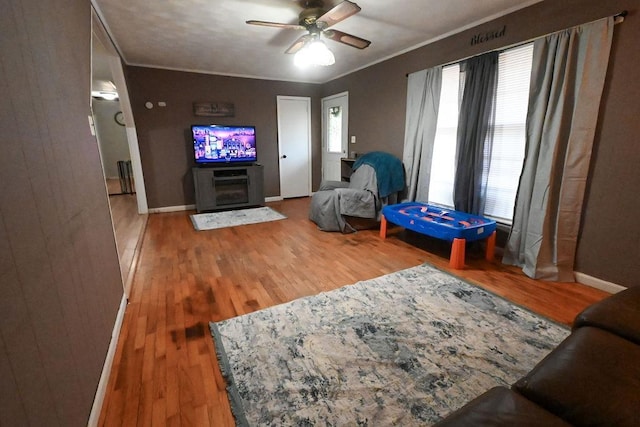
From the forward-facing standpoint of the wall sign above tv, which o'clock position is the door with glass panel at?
The door with glass panel is roughly at 9 o'clock from the wall sign above tv.

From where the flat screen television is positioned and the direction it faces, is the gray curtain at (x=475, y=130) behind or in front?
in front

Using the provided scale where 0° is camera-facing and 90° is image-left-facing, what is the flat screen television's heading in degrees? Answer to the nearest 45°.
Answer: approximately 0°

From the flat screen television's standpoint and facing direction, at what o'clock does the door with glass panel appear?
The door with glass panel is roughly at 9 o'clock from the flat screen television.

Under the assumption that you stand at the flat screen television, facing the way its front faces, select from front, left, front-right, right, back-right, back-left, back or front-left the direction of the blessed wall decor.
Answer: front-left

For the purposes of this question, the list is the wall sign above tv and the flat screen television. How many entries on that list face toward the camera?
2

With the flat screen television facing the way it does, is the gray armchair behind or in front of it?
in front

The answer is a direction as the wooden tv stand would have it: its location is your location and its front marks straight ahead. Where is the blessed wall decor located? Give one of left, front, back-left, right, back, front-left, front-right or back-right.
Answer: front-left

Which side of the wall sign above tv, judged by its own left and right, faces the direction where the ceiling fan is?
front

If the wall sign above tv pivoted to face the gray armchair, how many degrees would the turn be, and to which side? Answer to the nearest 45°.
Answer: approximately 45° to its left

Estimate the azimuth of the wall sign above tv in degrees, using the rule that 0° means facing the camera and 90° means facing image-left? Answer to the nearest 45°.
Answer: approximately 0°
